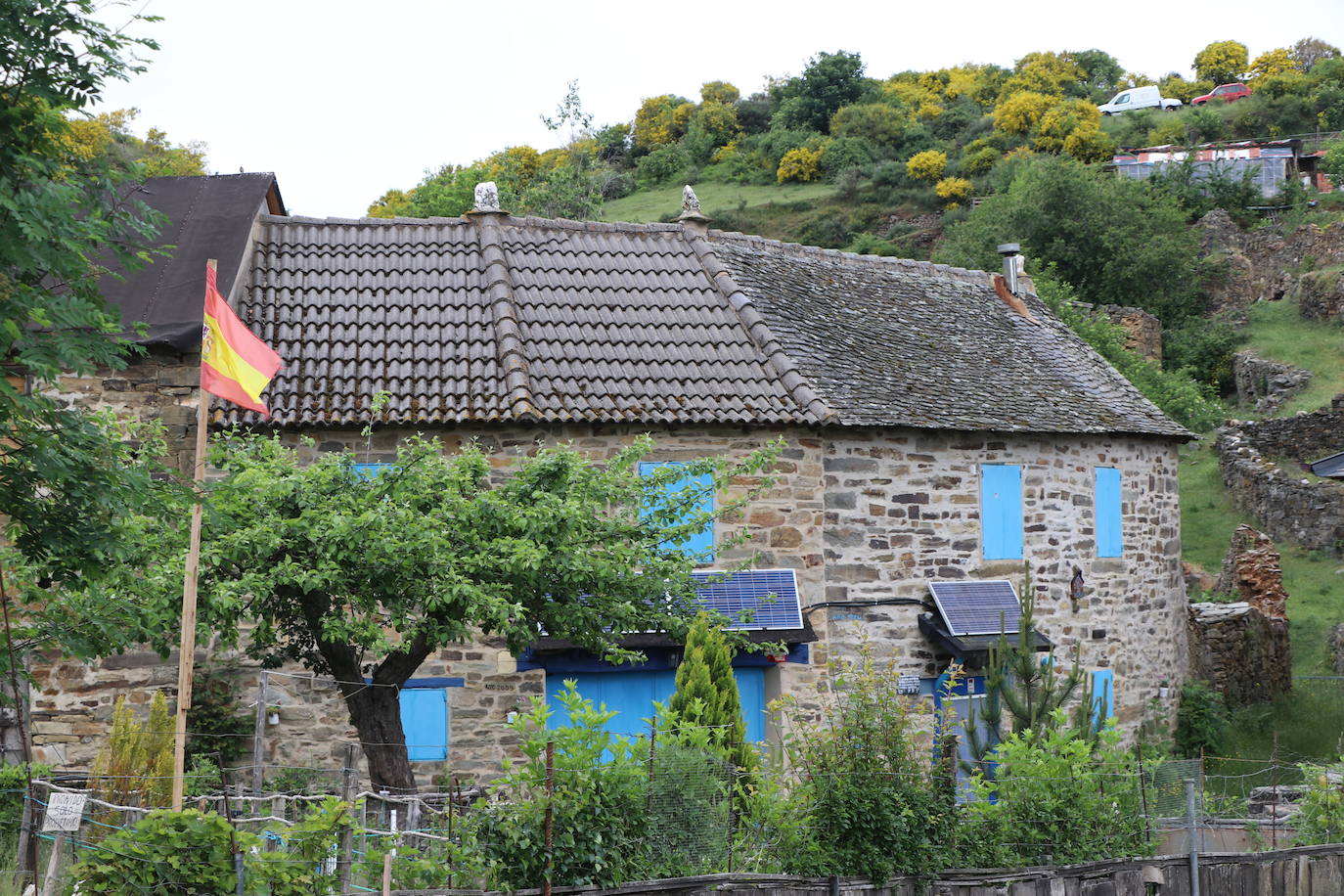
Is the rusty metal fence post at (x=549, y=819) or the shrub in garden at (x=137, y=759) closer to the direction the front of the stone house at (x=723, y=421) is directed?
the rusty metal fence post

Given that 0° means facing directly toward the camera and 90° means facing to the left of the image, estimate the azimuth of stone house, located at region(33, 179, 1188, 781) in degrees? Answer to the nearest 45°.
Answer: approximately 0°

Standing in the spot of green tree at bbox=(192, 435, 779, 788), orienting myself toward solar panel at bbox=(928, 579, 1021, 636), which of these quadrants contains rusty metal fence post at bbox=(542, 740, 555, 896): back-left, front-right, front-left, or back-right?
back-right

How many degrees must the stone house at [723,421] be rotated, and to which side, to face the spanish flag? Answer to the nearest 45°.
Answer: approximately 45° to its right

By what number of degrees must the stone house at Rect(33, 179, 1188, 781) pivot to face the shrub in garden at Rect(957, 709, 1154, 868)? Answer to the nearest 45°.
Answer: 0° — it already faces it

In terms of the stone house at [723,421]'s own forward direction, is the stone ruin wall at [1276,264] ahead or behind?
behind

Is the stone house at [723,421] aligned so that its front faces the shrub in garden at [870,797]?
yes

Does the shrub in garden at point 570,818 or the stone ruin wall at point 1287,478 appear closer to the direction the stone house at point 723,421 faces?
the shrub in garden
